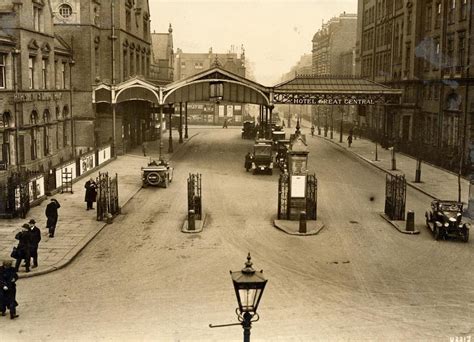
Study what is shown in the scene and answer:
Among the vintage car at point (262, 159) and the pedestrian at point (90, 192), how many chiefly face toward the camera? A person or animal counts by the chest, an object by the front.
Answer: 2

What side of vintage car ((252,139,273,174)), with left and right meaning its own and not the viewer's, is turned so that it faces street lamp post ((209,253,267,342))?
front

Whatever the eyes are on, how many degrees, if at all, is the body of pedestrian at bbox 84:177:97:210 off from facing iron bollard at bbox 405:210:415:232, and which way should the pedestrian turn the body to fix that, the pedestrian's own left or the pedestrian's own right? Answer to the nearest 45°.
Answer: approximately 45° to the pedestrian's own left

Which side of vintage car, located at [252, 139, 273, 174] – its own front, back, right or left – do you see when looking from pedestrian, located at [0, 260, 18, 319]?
front

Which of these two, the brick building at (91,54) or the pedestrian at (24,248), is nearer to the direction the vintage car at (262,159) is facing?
the pedestrian

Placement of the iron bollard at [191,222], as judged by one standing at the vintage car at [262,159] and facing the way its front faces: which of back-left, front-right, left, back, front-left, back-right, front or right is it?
front

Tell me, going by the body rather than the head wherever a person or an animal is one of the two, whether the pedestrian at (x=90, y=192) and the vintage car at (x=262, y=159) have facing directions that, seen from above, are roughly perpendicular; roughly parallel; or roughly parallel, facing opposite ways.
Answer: roughly parallel

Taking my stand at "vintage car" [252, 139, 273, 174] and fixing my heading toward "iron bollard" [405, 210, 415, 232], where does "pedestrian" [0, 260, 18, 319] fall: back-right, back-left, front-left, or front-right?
front-right

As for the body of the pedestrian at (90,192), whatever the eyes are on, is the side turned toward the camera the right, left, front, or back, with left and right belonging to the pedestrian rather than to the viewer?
front

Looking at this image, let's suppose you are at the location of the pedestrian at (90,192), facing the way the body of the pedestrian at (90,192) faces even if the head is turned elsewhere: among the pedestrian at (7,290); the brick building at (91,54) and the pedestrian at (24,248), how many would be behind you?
1

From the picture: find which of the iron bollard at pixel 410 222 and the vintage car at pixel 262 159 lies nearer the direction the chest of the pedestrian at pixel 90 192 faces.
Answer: the iron bollard

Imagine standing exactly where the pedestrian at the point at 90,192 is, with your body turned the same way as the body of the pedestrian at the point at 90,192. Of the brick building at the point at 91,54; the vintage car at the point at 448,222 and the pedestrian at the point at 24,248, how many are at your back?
1

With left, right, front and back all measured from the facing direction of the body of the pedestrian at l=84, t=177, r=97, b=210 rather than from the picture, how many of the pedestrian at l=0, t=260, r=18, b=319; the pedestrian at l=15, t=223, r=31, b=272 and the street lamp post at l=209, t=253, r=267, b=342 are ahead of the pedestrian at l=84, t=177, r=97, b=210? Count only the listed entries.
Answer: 3

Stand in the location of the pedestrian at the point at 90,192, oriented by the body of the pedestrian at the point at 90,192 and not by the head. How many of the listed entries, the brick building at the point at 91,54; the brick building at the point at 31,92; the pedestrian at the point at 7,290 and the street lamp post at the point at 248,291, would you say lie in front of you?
2
